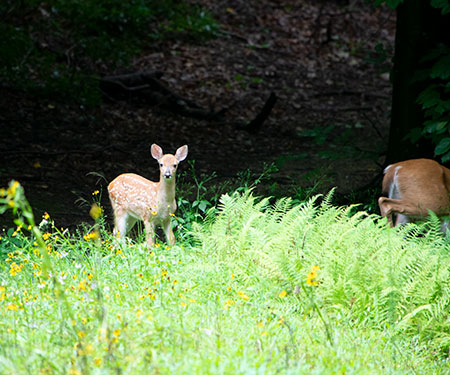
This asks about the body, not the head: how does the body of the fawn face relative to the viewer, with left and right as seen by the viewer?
facing the viewer and to the right of the viewer

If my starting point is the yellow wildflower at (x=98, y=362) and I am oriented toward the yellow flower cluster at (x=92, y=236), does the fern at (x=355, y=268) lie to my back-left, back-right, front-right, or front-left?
front-right

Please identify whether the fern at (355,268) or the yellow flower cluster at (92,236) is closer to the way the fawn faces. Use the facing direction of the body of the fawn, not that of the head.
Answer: the fern

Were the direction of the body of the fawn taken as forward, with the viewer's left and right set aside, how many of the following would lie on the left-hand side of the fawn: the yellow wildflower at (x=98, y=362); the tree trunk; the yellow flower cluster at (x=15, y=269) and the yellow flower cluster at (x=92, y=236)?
1

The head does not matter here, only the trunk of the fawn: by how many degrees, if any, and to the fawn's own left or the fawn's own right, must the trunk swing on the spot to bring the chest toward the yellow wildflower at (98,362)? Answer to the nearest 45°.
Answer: approximately 45° to the fawn's own right

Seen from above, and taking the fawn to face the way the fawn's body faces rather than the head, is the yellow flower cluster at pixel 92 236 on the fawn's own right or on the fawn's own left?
on the fawn's own right

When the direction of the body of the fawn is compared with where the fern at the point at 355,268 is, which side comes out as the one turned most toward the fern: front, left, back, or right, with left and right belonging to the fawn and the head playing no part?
front

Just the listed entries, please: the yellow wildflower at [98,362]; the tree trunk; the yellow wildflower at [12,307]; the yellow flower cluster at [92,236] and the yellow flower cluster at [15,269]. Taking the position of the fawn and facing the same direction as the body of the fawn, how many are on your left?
1

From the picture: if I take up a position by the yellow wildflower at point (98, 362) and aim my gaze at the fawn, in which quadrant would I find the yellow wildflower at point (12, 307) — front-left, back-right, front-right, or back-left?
front-left

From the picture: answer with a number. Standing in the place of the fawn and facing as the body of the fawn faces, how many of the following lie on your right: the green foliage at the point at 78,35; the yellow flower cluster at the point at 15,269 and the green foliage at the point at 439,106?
1

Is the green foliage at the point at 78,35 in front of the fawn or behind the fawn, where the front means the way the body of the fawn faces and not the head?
behind

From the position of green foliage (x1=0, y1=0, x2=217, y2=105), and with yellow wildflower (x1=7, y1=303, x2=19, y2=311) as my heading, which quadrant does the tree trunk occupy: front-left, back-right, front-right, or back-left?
front-left

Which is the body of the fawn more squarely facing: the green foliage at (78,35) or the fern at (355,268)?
the fern

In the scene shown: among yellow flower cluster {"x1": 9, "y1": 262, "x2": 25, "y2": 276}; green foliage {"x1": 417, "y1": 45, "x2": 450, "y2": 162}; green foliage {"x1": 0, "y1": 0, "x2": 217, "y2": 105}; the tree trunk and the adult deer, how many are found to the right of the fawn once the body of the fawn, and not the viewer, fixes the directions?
1
